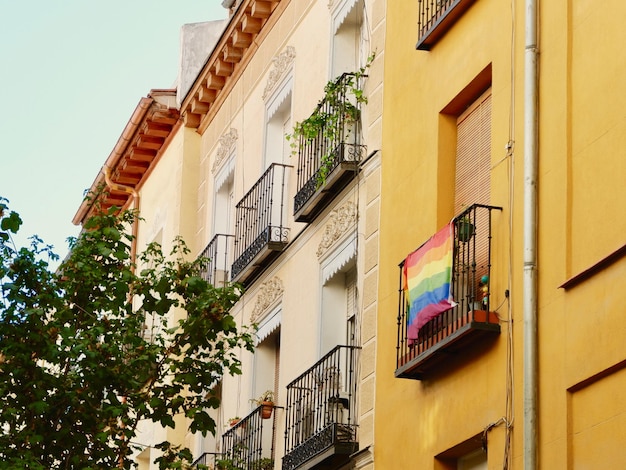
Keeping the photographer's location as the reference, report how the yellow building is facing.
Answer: facing the viewer and to the left of the viewer

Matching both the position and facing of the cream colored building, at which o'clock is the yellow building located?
The yellow building is roughly at 10 o'clock from the cream colored building.

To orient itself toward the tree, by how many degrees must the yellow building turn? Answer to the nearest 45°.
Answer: approximately 90° to its right

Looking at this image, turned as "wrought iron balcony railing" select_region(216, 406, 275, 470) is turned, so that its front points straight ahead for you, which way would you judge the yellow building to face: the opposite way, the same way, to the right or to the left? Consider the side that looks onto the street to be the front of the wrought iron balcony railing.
the same way

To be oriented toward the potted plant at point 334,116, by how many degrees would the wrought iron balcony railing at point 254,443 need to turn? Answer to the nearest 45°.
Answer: approximately 45° to its left

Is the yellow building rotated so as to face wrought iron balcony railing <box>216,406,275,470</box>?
no

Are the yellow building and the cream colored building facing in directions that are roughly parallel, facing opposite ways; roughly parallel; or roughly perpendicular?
roughly parallel

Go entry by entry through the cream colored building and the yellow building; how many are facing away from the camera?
0

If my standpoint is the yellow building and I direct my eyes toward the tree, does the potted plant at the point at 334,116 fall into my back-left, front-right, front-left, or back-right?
front-right

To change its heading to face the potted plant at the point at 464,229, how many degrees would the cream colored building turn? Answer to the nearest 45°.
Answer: approximately 45° to its left

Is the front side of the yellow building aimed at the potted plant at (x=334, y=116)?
no

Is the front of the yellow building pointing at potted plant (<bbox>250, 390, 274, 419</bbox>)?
no
